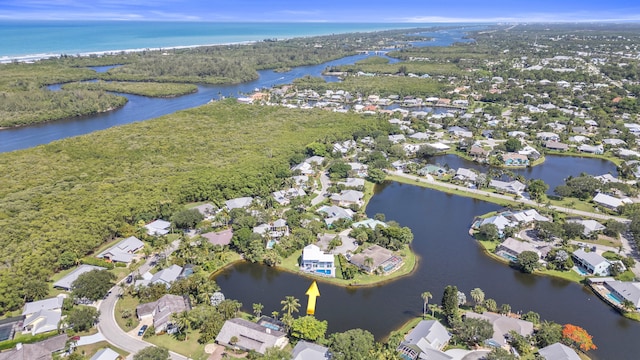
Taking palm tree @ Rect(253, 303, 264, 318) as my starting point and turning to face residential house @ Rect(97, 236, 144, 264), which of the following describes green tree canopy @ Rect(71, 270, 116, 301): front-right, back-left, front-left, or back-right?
front-left

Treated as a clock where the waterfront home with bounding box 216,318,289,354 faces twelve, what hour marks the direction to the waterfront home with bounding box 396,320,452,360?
the waterfront home with bounding box 396,320,452,360 is roughly at 8 o'clock from the waterfront home with bounding box 216,318,289,354.

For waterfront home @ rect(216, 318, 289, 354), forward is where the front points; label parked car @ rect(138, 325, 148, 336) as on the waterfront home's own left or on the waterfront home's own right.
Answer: on the waterfront home's own right

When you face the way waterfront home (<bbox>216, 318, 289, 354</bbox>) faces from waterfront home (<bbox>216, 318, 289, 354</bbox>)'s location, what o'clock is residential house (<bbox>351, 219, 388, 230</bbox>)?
The residential house is roughly at 6 o'clock from the waterfront home.

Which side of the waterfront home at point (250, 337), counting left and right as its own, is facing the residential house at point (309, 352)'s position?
left

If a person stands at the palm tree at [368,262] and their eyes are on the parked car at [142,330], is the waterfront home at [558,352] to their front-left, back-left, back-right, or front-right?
back-left

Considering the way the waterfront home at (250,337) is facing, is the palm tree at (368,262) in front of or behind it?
behind

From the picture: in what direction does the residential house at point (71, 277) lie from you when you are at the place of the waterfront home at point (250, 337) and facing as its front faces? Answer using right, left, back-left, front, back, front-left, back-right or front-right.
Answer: right

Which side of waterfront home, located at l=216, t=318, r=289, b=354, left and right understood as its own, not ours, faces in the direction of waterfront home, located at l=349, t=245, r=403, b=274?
back

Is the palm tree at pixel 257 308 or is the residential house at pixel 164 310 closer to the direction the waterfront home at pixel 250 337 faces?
the residential house

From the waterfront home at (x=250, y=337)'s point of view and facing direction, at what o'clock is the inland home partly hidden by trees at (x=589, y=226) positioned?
the inland home partly hidden by trees at (x=589, y=226) is roughly at 7 o'clock from the waterfront home at (x=250, y=337).

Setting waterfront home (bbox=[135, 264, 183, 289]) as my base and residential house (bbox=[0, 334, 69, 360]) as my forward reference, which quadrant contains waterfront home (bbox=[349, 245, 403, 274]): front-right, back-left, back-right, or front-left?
back-left

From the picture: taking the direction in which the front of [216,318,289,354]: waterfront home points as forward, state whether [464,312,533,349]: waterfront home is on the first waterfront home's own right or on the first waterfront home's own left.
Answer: on the first waterfront home's own left

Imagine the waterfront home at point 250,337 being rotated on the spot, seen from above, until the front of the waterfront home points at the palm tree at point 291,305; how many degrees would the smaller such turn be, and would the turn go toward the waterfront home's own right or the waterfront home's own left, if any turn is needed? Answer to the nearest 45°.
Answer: approximately 180°

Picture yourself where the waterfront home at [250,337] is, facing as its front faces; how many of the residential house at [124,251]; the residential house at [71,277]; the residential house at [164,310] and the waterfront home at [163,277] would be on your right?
4

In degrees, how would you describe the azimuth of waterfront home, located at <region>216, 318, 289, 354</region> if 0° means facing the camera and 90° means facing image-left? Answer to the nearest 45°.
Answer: approximately 45°

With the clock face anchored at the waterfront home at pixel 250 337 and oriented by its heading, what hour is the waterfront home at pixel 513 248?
the waterfront home at pixel 513 248 is roughly at 7 o'clock from the waterfront home at pixel 250 337.
